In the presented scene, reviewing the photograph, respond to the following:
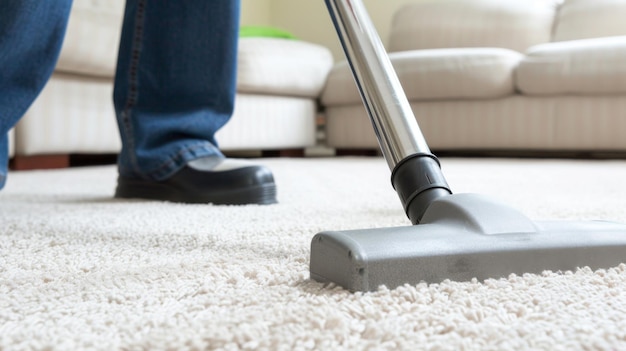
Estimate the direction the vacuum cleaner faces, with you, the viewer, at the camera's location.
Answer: facing the viewer and to the right of the viewer

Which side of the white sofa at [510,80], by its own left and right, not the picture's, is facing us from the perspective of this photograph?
front

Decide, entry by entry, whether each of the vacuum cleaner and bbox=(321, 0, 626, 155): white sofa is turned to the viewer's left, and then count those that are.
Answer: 0

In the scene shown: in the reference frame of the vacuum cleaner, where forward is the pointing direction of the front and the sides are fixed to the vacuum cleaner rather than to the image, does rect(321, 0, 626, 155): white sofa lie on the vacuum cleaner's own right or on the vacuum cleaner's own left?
on the vacuum cleaner's own left

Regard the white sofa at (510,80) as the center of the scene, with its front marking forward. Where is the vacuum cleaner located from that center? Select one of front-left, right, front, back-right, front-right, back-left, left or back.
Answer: front
